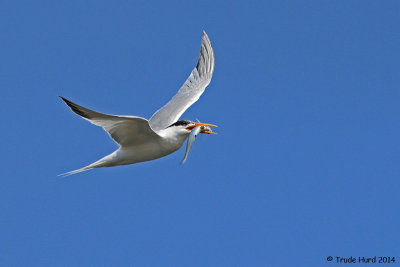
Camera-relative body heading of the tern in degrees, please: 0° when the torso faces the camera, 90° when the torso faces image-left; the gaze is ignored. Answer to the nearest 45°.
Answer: approximately 270°
